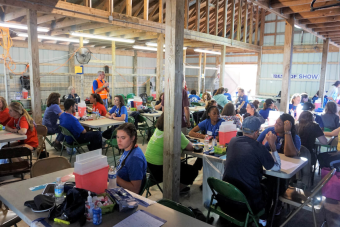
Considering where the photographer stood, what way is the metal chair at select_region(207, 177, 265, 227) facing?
facing away from the viewer and to the right of the viewer

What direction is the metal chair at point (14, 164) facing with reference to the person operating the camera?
facing away from the viewer

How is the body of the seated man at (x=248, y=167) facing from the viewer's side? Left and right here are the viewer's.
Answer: facing away from the viewer and to the right of the viewer

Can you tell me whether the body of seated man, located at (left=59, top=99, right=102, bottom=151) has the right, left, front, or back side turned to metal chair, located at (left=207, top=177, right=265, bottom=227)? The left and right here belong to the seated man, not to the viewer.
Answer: right

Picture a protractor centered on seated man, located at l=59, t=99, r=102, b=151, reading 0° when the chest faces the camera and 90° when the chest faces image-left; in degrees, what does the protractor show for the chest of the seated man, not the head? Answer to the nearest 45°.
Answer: approximately 270°

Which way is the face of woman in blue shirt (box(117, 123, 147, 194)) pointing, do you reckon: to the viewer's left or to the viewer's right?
to the viewer's left

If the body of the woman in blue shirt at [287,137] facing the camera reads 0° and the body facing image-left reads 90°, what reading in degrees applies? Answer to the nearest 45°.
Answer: approximately 45°

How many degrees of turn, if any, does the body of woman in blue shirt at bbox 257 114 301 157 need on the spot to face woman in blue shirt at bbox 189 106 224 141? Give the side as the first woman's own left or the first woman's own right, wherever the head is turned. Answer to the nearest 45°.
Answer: approximately 90° to the first woman's own right

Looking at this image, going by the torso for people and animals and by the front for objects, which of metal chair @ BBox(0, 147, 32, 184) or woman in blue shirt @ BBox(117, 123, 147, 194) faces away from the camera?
the metal chair
